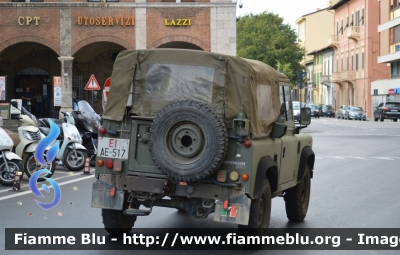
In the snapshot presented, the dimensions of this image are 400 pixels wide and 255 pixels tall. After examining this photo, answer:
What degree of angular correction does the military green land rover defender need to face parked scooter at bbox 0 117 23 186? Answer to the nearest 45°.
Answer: approximately 90° to its left

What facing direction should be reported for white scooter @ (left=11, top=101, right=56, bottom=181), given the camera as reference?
facing the viewer and to the right of the viewer

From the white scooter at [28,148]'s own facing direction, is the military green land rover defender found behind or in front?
in front

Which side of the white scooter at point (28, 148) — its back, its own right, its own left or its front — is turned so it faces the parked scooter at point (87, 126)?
left

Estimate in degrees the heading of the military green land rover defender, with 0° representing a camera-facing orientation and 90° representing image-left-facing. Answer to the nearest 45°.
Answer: approximately 225°
